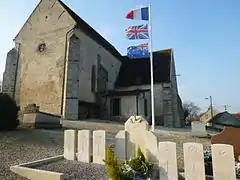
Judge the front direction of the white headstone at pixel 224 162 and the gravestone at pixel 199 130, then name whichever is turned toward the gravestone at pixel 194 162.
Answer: the gravestone at pixel 199 130

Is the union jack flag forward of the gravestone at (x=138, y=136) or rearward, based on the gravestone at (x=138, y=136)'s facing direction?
rearward

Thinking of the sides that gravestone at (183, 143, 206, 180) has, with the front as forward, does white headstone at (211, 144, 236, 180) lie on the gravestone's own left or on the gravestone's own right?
on the gravestone's own left

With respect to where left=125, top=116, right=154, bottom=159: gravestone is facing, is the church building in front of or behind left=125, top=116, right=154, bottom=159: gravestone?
behind

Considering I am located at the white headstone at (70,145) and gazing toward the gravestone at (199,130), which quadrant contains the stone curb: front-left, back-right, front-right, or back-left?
back-right

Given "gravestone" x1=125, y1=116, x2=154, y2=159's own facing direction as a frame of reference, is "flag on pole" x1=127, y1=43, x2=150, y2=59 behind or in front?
behind

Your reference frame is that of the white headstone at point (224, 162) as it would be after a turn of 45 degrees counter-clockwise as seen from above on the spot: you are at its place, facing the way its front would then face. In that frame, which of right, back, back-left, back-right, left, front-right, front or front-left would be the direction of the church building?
back

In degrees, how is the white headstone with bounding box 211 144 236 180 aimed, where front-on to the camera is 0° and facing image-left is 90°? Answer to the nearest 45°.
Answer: approximately 0°

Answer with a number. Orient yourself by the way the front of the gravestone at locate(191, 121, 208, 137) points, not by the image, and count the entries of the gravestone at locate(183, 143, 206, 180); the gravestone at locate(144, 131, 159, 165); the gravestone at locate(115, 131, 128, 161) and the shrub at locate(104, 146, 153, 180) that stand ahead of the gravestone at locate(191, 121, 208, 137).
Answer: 4

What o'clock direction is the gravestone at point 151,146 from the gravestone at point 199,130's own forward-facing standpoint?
the gravestone at point 151,146 is roughly at 12 o'clock from the gravestone at point 199,130.

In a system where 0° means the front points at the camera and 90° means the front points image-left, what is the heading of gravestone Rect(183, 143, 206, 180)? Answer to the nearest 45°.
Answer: approximately 0°
